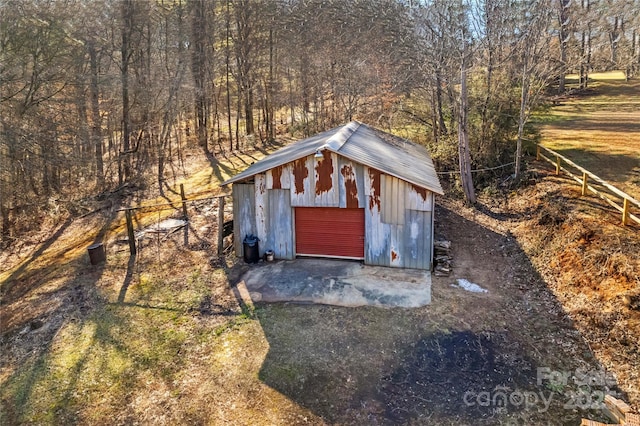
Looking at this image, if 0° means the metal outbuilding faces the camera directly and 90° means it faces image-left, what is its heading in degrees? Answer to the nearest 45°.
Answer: approximately 0°

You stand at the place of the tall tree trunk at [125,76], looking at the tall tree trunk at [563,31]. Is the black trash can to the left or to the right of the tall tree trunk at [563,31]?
right

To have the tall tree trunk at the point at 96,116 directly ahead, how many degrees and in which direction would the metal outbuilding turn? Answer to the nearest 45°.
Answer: approximately 135° to its right

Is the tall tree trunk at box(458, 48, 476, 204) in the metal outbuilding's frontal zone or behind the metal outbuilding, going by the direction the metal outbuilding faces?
behind
